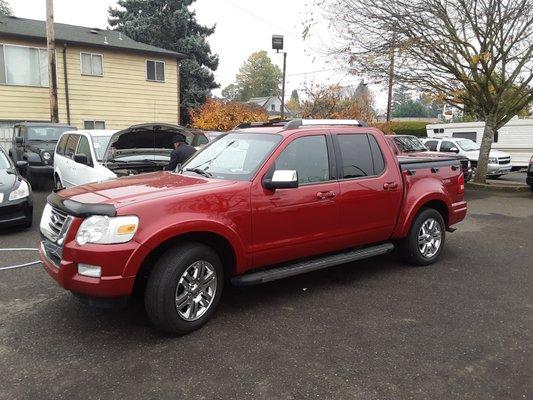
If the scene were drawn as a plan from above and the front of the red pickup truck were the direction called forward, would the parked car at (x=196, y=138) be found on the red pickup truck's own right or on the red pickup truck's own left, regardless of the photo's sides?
on the red pickup truck's own right

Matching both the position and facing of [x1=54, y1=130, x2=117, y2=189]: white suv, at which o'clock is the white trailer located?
The white trailer is roughly at 10 o'clock from the white suv.

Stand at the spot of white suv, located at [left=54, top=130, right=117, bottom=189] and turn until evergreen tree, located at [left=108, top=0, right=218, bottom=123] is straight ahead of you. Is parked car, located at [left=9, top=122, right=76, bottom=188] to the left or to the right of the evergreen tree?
left

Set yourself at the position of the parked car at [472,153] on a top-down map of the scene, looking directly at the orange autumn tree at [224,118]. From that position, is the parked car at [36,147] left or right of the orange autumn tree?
left

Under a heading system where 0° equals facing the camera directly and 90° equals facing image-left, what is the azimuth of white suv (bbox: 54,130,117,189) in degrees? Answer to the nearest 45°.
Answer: approximately 315°

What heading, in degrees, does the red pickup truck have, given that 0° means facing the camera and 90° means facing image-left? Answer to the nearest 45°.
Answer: approximately 45°

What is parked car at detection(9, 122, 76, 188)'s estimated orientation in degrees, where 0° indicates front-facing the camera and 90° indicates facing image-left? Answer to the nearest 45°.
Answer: approximately 315°
